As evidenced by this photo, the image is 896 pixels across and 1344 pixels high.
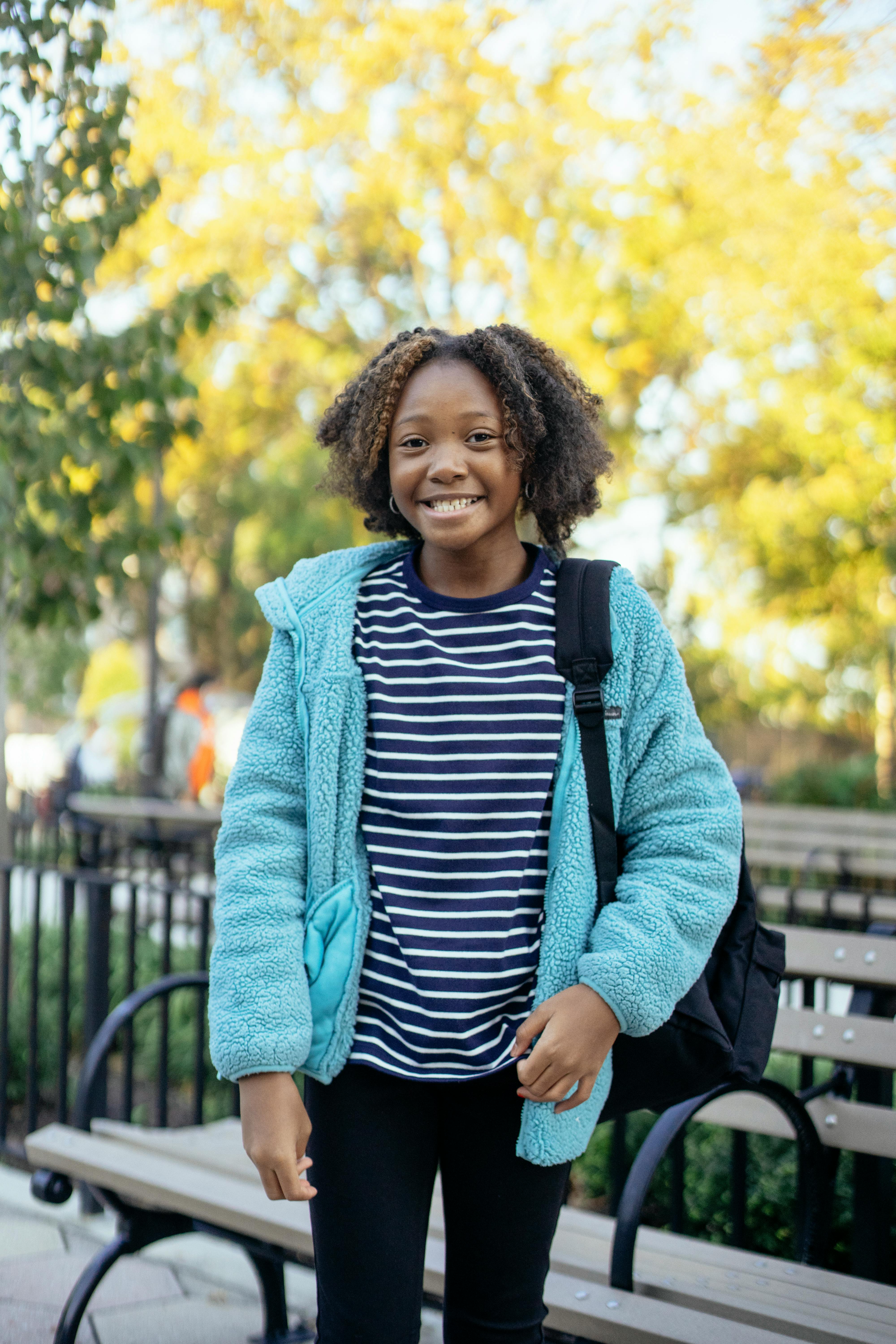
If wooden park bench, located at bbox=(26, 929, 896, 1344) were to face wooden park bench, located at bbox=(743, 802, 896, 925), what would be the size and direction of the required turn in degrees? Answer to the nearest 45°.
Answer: approximately 135° to its right

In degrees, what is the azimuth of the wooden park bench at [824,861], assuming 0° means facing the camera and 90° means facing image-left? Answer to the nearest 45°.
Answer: approximately 0°

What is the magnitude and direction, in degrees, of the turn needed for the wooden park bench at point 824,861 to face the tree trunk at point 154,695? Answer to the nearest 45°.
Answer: approximately 135° to its right

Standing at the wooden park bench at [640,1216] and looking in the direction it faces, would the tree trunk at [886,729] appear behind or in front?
behind

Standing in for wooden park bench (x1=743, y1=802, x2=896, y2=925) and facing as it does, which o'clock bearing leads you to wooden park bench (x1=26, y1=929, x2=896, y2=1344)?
wooden park bench (x1=26, y1=929, x2=896, y2=1344) is roughly at 12 o'clock from wooden park bench (x1=743, y1=802, x2=896, y2=925).

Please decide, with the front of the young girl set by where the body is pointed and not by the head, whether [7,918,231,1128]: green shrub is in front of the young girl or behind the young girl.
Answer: behind

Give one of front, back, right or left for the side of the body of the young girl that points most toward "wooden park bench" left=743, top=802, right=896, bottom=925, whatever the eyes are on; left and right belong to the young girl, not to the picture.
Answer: back

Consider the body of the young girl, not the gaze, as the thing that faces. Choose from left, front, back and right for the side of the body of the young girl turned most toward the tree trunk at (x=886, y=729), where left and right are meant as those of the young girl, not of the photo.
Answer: back
